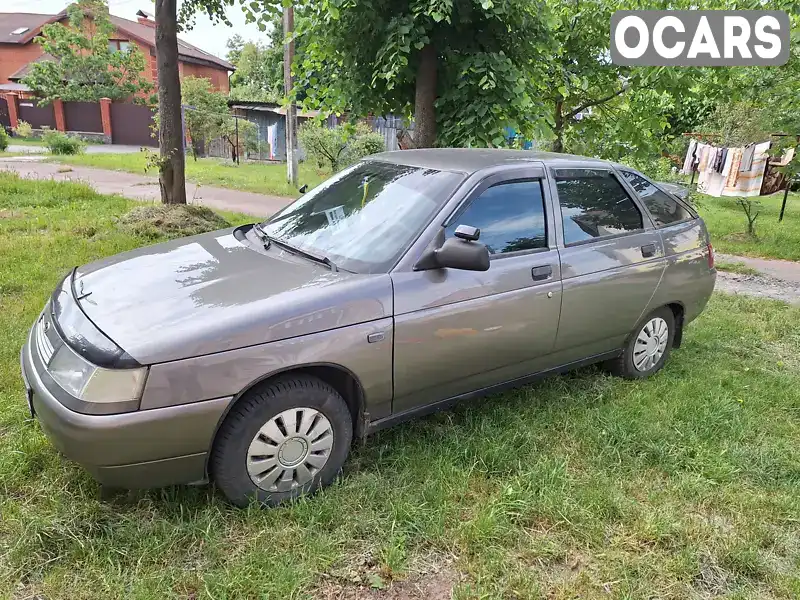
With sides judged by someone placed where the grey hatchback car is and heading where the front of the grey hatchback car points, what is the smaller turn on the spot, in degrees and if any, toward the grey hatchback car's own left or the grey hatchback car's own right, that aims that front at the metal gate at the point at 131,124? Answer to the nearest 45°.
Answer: approximately 135° to the grey hatchback car's own right

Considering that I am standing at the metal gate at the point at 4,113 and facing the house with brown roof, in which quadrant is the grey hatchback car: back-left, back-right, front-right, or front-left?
back-right

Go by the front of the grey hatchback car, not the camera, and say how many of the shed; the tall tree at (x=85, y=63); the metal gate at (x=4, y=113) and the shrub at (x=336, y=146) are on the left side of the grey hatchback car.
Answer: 0

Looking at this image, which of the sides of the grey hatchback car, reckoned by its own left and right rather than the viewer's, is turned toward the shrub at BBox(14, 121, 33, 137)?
right

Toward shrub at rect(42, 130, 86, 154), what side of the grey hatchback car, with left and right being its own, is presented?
right

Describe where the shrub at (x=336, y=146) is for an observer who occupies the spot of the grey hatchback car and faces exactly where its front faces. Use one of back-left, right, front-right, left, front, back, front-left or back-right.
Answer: back-right

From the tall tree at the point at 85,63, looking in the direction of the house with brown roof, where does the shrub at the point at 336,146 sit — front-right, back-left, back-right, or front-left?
back-right

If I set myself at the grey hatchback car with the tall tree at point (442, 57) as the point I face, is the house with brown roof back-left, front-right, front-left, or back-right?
front-left

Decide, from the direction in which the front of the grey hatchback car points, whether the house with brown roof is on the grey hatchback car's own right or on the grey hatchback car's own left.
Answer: on the grey hatchback car's own right

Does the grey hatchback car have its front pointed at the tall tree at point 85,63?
no

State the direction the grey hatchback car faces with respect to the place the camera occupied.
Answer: facing the viewer and to the left of the viewer

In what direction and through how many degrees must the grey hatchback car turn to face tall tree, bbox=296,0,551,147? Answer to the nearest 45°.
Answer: approximately 135° to its right

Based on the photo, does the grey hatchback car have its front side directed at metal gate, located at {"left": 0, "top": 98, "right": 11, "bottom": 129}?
no
